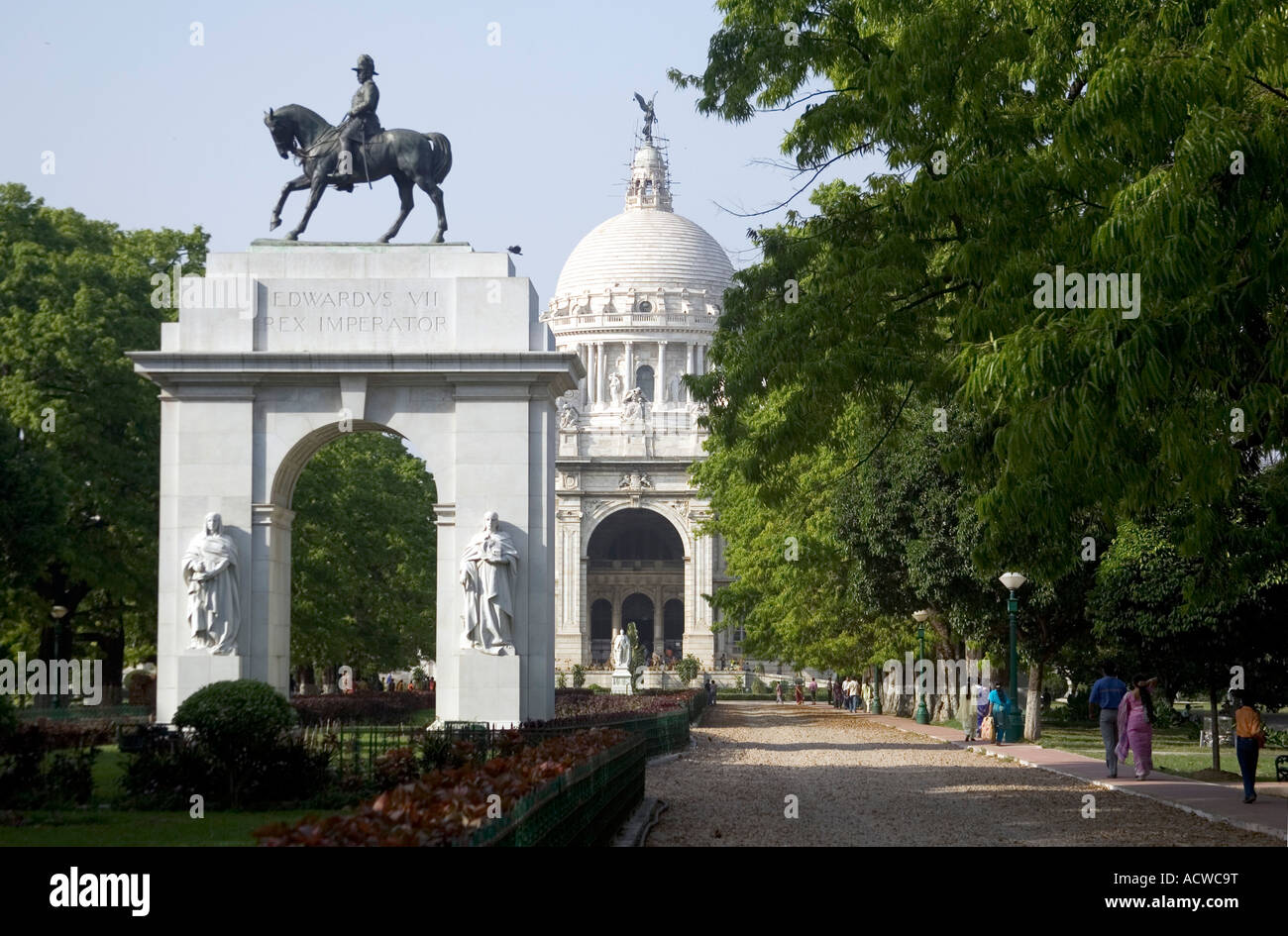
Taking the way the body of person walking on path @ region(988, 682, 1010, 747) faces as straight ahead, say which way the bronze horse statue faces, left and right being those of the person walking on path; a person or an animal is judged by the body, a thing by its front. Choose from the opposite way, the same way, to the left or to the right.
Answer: to the left

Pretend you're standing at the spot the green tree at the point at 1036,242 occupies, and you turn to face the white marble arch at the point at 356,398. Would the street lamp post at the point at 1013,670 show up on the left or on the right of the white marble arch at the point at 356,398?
right

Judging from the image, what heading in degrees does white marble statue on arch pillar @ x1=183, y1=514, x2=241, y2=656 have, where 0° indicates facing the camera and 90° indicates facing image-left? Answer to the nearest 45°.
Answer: approximately 0°

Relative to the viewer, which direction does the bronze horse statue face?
to the viewer's left

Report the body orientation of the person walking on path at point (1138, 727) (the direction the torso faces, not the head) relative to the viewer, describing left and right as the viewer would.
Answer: facing away from the viewer

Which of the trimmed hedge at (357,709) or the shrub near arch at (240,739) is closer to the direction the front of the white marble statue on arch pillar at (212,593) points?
the shrub near arch

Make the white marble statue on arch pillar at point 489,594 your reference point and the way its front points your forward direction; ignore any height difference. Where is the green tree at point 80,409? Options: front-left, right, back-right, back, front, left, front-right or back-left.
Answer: back-right

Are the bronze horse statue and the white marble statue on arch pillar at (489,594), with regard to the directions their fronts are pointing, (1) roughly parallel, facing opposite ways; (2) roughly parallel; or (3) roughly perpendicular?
roughly perpendicular

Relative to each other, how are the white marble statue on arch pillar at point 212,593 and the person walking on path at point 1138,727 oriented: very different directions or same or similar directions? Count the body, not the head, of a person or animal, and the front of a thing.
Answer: very different directions
